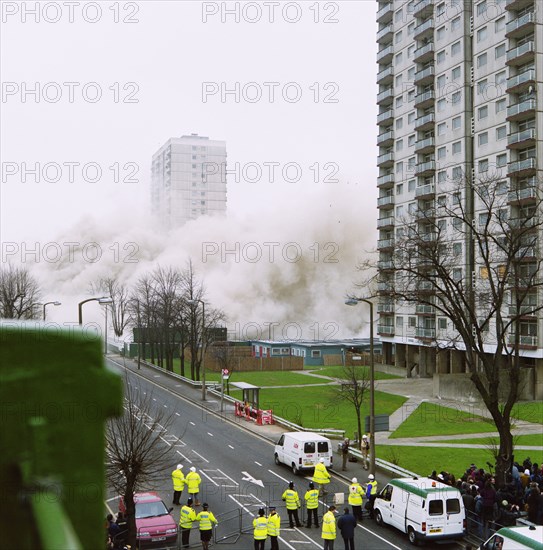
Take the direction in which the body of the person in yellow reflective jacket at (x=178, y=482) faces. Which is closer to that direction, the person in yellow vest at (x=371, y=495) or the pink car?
the person in yellow vest

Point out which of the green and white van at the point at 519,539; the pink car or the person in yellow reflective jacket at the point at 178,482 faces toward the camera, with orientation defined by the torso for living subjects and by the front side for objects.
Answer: the pink car

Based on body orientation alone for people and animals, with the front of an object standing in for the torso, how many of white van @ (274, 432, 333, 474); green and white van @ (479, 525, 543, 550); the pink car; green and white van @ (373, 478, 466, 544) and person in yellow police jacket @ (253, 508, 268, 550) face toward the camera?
1

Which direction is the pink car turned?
toward the camera

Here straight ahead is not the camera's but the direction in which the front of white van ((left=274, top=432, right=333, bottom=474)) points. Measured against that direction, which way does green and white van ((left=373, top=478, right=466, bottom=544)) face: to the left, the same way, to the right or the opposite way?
the same way

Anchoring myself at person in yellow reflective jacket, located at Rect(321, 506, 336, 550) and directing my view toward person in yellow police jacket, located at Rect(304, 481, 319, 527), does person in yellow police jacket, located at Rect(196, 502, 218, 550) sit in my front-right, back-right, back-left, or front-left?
front-left

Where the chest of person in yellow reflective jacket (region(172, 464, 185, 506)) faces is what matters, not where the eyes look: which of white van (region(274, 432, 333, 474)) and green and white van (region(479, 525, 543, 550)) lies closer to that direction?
the white van

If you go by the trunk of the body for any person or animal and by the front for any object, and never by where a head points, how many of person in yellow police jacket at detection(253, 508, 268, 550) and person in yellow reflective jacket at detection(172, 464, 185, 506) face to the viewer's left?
0

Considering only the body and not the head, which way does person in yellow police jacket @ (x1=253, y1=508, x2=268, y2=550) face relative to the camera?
away from the camera

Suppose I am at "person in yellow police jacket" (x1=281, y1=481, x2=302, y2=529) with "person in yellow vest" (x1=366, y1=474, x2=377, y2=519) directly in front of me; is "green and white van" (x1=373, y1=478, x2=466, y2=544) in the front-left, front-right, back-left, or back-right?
front-right

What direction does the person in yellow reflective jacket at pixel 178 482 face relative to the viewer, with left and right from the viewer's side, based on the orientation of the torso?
facing away from the viewer and to the right of the viewer

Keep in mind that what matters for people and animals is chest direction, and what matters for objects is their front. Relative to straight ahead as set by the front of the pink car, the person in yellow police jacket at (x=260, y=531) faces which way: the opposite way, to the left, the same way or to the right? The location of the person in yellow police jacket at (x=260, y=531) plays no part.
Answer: the opposite way
